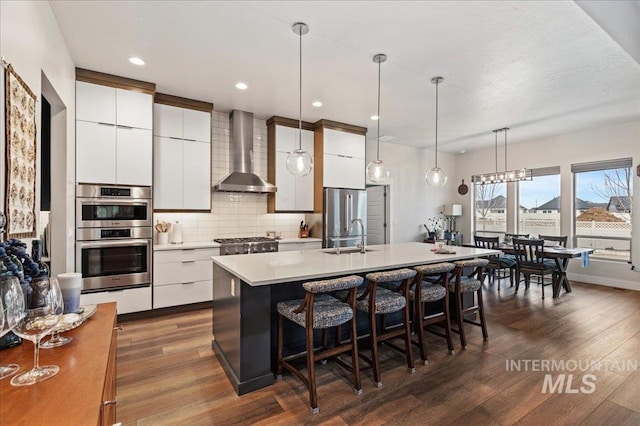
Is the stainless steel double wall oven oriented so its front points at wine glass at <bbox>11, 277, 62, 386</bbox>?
yes

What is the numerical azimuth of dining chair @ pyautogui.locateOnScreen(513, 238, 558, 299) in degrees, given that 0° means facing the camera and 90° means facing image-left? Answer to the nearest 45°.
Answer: approximately 225°

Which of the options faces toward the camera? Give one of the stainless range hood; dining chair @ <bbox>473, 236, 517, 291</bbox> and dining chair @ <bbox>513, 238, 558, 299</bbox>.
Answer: the stainless range hood

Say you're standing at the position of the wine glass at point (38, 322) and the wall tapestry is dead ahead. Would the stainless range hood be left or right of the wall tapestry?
right

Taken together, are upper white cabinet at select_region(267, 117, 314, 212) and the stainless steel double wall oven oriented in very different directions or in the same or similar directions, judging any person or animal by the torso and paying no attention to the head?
same or similar directions

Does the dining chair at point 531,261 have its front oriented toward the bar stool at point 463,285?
no

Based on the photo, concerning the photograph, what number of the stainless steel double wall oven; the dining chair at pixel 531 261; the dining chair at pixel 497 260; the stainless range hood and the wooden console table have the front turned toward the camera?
2

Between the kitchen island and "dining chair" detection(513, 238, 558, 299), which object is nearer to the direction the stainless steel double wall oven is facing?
the kitchen island

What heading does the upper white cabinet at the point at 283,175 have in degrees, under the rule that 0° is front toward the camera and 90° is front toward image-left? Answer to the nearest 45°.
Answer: approximately 315°

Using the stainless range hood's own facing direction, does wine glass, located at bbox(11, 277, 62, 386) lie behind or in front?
in front

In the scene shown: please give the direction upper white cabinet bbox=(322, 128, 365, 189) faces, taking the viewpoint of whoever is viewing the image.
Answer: facing the viewer and to the right of the viewer

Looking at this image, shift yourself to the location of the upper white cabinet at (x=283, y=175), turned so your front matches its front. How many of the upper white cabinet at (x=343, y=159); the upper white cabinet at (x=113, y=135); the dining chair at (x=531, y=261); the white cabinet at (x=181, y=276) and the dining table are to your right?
2

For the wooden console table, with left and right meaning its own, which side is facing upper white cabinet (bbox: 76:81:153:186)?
left

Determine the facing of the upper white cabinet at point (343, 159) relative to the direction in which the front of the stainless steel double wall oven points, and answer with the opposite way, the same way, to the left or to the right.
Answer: the same way

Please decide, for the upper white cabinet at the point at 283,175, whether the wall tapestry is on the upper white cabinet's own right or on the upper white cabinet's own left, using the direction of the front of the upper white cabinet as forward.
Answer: on the upper white cabinet's own right

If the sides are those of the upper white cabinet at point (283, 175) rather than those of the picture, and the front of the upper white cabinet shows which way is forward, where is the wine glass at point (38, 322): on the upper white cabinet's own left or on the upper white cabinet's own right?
on the upper white cabinet's own right

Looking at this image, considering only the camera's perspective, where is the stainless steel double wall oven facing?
facing the viewer

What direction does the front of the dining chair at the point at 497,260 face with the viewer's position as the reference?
facing away from the viewer and to the right of the viewer

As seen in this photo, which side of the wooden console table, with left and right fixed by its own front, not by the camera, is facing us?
right

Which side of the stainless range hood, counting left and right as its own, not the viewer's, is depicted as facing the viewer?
front
